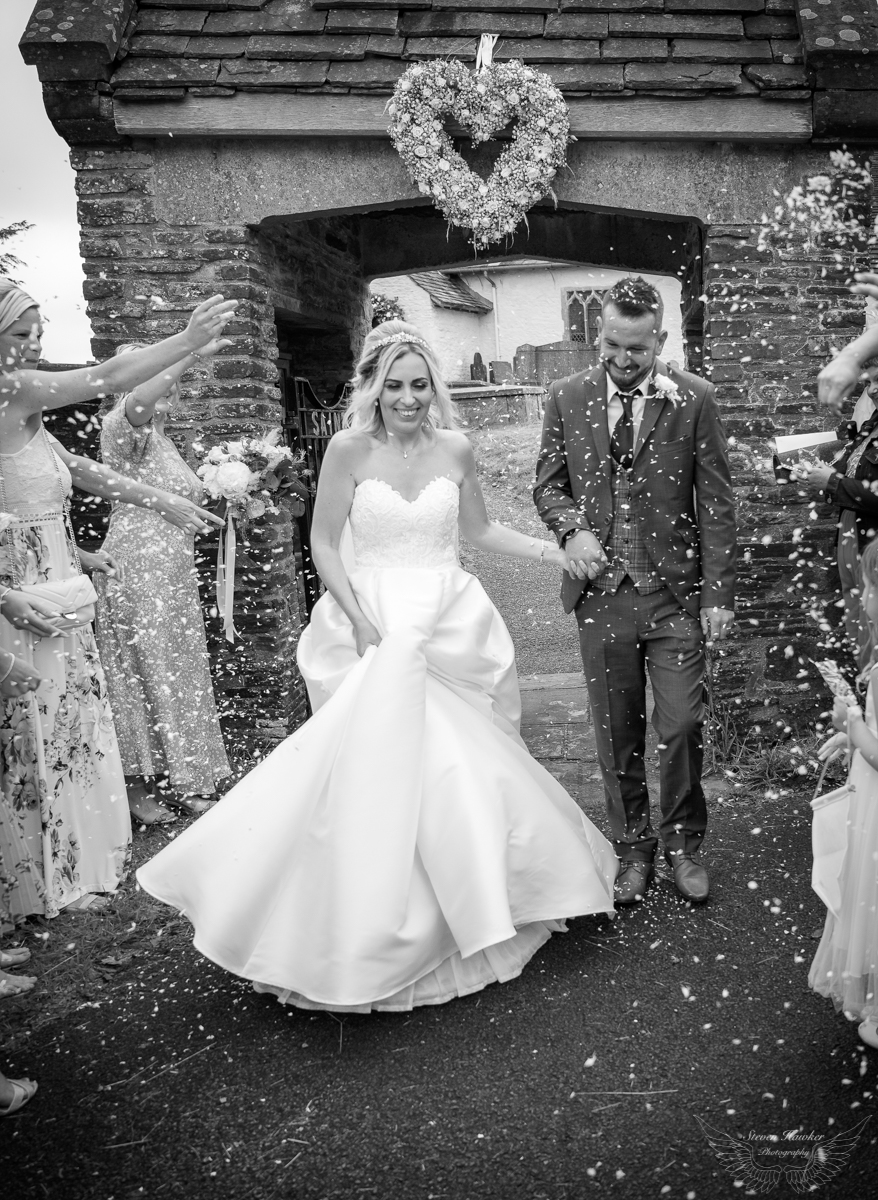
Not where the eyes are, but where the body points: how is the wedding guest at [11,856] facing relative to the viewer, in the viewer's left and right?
facing to the right of the viewer

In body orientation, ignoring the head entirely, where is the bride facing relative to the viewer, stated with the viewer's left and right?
facing the viewer

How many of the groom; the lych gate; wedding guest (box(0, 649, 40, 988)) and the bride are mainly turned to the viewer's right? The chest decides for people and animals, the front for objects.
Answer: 1

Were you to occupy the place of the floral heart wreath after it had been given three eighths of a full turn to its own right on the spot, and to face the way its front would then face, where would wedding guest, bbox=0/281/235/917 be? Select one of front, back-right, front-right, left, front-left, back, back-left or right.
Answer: left

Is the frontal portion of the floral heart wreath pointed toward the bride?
yes

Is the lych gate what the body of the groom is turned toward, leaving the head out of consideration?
no

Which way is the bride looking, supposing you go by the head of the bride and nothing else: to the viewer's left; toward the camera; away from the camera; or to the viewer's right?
toward the camera

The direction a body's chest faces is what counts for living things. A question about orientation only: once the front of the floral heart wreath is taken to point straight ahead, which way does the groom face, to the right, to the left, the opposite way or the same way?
the same way

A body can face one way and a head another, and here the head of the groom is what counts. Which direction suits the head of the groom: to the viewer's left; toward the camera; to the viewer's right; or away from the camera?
toward the camera

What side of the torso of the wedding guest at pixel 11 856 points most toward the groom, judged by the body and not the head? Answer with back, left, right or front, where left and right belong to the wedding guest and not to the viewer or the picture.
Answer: front

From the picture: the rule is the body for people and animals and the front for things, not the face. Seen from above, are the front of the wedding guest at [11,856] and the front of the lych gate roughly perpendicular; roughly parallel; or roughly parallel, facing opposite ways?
roughly perpendicular

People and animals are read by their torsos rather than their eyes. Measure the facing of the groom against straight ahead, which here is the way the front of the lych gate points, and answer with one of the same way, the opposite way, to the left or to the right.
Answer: the same way

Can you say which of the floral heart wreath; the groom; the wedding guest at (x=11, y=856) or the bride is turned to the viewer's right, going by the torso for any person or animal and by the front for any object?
the wedding guest

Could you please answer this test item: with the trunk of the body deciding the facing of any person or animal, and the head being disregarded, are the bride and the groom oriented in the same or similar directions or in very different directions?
same or similar directions

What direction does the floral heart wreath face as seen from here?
toward the camera

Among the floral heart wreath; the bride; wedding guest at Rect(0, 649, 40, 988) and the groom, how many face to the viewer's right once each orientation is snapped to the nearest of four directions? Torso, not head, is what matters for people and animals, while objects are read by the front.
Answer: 1

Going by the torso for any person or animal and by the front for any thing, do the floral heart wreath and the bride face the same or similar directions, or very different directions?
same or similar directions

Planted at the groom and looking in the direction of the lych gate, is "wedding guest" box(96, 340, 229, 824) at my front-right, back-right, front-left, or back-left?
front-left

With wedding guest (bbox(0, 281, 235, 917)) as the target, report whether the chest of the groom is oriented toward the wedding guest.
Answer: no
